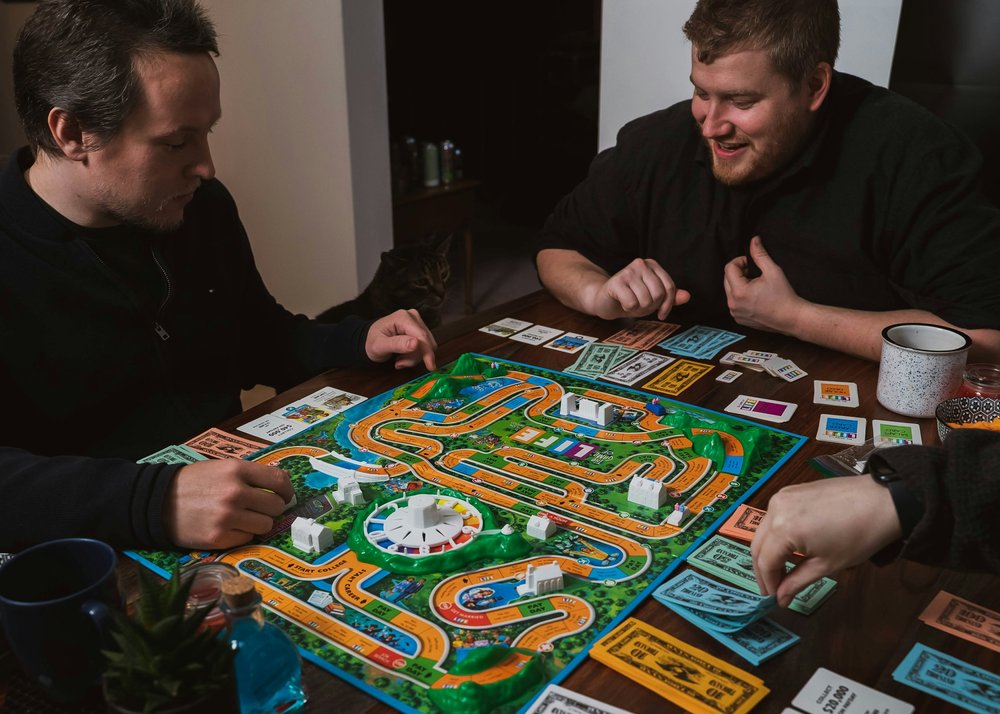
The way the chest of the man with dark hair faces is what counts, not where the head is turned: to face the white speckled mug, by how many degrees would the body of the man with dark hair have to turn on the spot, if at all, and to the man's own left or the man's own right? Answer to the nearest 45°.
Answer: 0° — they already face it

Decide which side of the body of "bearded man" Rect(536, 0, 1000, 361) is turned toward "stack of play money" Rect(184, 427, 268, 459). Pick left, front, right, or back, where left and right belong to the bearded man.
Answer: front

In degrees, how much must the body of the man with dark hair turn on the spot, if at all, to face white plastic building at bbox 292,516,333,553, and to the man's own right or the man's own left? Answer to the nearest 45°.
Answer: approximately 45° to the man's own right

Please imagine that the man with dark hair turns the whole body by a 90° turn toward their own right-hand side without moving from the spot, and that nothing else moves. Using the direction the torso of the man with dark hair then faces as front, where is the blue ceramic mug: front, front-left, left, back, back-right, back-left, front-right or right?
front-left

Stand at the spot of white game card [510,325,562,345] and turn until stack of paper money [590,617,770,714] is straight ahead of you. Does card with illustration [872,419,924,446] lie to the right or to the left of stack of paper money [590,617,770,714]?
left

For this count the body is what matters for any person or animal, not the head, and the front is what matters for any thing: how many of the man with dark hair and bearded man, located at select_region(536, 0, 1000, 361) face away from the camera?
0

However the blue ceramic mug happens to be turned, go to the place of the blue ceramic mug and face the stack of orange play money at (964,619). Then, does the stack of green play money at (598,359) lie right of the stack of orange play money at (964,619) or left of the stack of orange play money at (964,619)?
left

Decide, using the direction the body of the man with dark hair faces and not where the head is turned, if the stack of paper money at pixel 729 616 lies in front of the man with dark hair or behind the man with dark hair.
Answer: in front

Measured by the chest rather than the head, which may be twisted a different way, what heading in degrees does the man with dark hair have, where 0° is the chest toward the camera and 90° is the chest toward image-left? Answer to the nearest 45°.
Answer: approximately 315°

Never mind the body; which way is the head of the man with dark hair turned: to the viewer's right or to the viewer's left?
to the viewer's right

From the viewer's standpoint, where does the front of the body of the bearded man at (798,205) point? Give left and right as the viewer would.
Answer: facing the viewer and to the left of the viewer

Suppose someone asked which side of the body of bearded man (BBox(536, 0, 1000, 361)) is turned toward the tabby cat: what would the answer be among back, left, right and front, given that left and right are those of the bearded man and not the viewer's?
right

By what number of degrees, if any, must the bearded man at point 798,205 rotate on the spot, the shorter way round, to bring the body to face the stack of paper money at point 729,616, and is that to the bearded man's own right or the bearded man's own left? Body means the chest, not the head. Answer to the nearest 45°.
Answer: approximately 45° to the bearded man's own left
